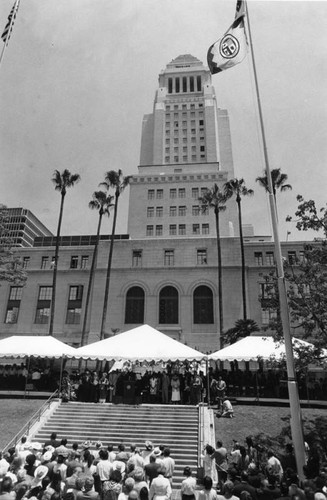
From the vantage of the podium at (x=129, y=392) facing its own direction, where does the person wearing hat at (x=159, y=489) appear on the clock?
The person wearing hat is roughly at 12 o'clock from the podium.

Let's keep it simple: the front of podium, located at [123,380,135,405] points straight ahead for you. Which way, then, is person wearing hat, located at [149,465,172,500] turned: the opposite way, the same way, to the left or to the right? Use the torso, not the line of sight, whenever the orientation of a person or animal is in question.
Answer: the opposite way

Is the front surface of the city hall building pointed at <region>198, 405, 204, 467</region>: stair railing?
yes

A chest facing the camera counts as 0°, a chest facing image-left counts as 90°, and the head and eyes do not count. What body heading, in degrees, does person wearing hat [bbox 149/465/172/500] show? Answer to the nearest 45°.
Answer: approximately 180°

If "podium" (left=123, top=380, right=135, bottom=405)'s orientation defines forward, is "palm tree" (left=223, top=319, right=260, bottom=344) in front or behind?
behind

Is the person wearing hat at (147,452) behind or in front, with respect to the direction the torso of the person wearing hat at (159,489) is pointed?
in front

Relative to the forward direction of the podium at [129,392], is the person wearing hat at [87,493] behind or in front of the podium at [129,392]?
in front

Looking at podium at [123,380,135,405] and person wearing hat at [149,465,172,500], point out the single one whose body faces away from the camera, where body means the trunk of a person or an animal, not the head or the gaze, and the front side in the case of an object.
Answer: the person wearing hat

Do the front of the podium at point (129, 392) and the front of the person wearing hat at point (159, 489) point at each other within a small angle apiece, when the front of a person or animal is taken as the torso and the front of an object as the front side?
yes
